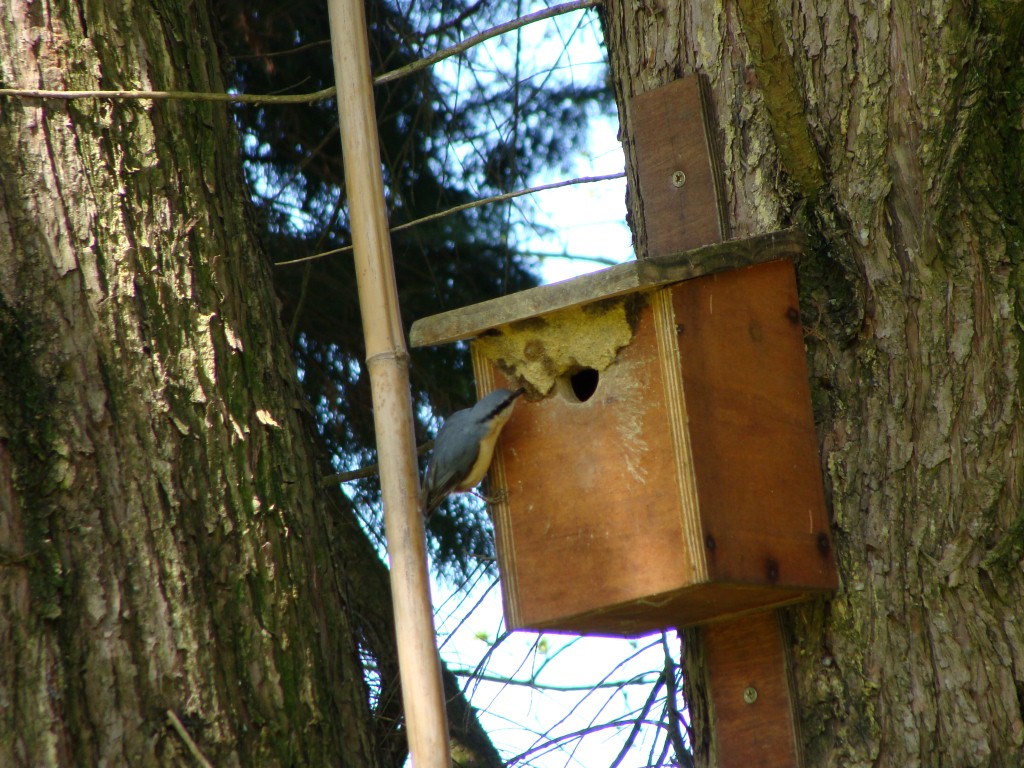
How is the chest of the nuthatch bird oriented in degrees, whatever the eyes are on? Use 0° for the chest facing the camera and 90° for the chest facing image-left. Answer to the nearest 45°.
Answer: approximately 270°

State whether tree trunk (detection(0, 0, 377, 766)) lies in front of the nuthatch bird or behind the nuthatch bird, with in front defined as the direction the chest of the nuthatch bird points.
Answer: behind

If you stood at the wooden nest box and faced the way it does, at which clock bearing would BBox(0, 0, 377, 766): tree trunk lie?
The tree trunk is roughly at 1 o'clock from the wooden nest box.

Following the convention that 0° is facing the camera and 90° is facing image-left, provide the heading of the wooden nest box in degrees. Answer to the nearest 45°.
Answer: approximately 45°
